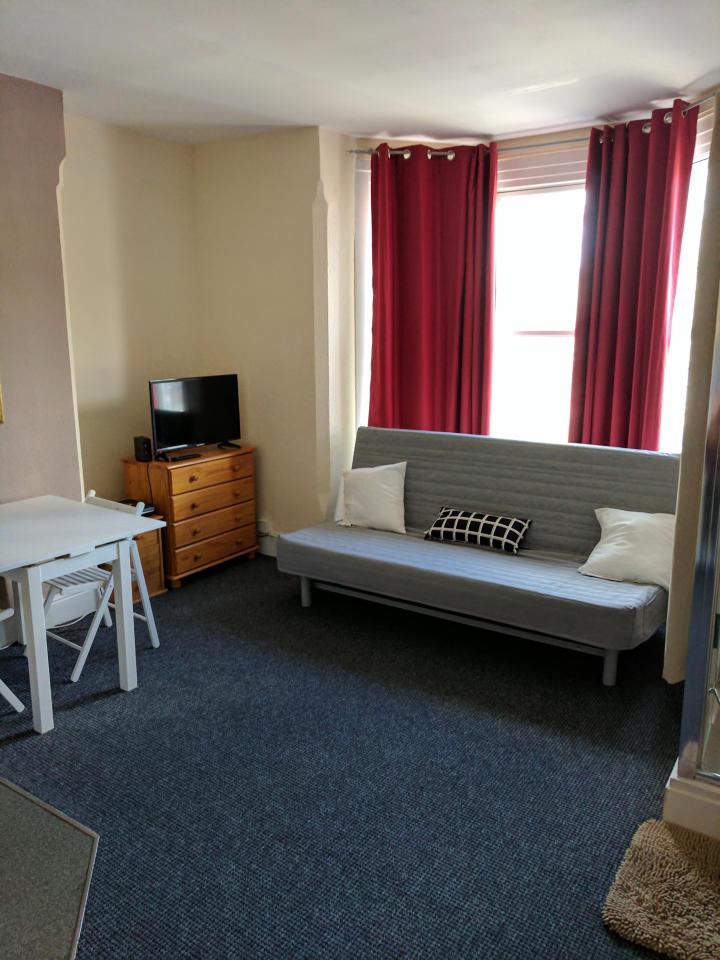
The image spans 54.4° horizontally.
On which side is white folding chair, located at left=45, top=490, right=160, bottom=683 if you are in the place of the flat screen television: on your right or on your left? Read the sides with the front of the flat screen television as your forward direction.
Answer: on your right

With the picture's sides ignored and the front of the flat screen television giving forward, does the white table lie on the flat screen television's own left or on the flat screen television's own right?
on the flat screen television's own right

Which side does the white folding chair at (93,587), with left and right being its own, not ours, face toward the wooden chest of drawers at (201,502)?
back

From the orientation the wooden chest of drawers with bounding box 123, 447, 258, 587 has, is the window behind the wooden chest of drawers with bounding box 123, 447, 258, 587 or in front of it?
in front

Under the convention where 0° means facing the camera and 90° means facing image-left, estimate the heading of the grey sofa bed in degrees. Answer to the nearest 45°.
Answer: approximately 45°

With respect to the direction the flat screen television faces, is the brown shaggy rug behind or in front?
in front

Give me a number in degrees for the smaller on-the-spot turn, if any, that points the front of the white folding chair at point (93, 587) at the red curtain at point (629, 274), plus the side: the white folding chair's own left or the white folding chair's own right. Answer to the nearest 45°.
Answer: approximately 135° to the white folding chair's own left

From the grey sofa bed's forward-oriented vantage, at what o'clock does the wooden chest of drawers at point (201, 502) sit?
The wooden chest of drawers is roughly at 2 o'clock from the grey sofa bed.

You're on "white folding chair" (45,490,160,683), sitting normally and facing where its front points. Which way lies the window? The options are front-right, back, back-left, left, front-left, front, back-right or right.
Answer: back-left

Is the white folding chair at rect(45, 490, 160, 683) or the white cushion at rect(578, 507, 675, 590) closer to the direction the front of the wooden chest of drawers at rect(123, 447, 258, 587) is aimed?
the white cushion

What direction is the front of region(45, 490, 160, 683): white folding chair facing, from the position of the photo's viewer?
facing the viewer and to the left of the viewer

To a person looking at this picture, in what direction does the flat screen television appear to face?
facing the viewer and to the right of the viewer

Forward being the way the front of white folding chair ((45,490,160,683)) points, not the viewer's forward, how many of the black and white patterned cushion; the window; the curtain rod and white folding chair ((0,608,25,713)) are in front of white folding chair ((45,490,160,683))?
1

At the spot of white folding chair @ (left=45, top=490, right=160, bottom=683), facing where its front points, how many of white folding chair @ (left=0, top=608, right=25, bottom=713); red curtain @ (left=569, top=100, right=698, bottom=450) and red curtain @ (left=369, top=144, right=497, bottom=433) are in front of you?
1
